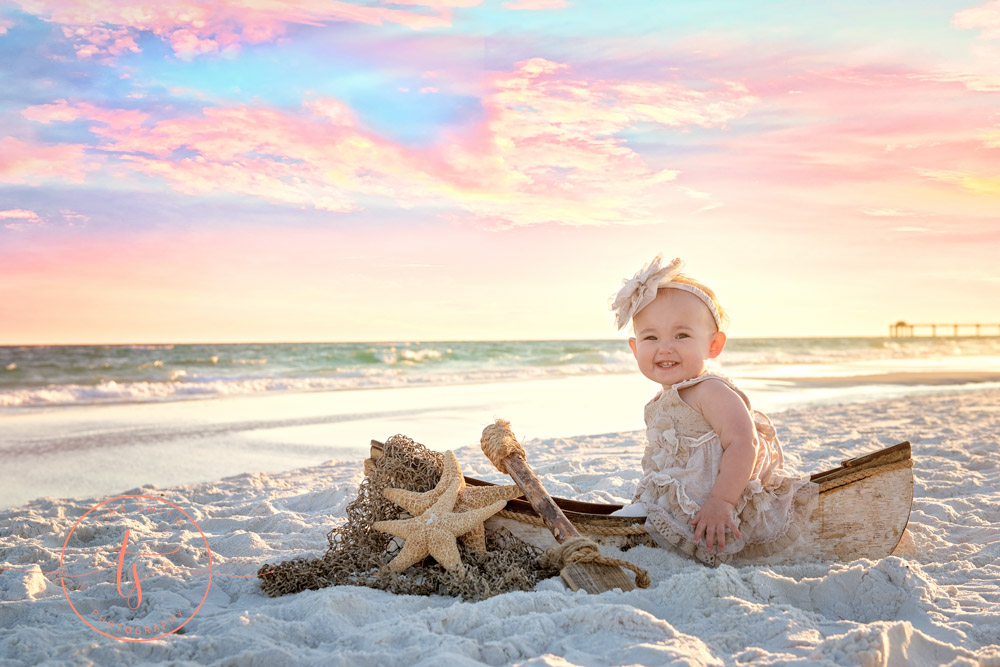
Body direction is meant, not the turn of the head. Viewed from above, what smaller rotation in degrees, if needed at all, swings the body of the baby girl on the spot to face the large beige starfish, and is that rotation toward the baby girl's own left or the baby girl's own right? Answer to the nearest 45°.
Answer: approximately 45° to the baby girl's own right

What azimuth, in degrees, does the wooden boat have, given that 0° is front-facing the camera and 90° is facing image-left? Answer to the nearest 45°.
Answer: approximately 270°

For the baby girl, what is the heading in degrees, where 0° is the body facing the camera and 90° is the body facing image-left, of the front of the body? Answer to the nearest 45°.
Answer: approximately 45°
